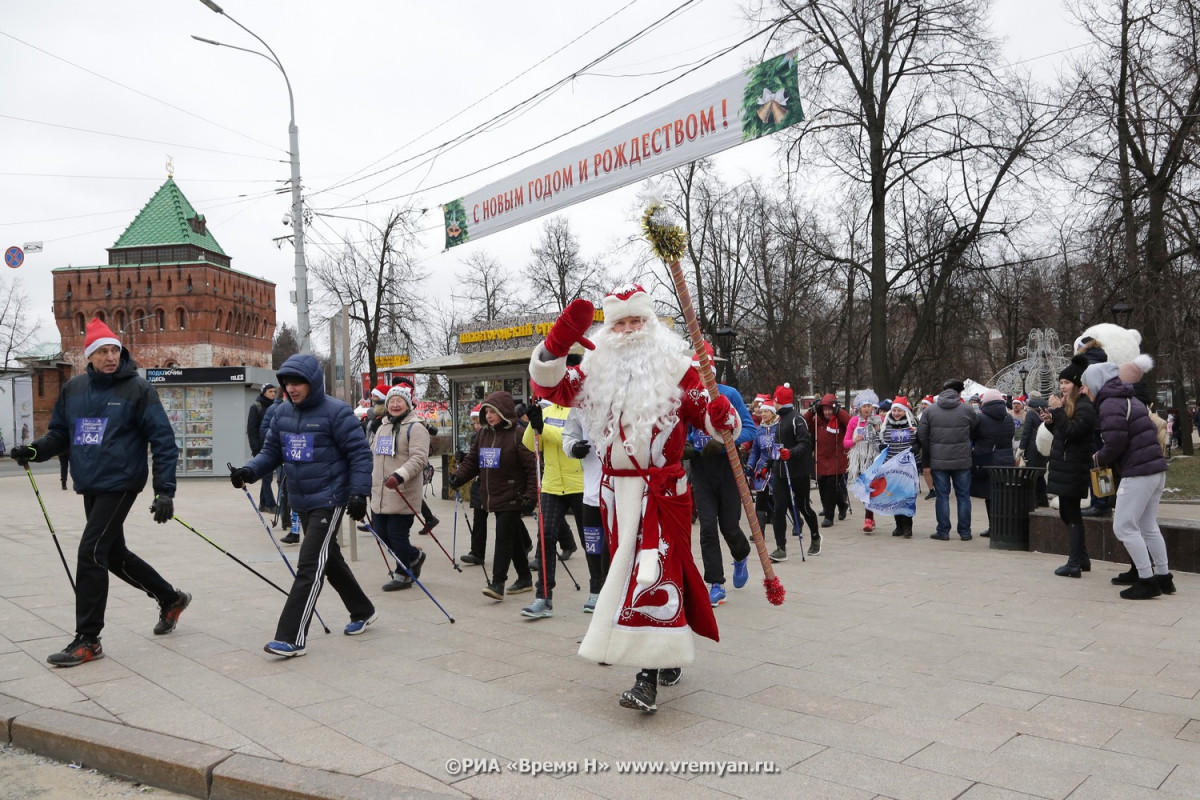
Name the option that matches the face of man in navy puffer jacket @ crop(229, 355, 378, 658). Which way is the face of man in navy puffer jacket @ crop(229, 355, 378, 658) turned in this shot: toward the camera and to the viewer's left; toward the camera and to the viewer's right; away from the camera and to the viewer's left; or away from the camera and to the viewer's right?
toward the camera and to the viewer's left

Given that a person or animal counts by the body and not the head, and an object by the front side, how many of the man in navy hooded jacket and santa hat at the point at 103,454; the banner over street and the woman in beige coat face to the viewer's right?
0

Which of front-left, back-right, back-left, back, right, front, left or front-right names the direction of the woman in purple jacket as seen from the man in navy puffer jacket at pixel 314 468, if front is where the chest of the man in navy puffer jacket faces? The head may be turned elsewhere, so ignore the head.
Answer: back-left

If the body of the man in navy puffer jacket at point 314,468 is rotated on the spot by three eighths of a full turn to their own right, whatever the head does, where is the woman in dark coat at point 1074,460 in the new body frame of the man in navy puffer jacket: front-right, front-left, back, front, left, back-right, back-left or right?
right

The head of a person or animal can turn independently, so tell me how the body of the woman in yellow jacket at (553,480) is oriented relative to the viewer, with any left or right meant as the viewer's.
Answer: facing the viewer and to the left of the viewer

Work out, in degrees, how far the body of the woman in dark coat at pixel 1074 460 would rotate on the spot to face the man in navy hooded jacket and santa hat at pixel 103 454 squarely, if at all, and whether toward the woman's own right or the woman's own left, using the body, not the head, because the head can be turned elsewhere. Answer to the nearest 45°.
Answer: approximately 45° to the woman's own left

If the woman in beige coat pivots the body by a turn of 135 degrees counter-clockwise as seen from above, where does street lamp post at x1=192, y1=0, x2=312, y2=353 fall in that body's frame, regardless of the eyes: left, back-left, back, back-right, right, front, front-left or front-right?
left

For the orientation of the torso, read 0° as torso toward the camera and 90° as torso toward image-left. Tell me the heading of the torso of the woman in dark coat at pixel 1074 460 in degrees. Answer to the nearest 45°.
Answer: approximately 90°

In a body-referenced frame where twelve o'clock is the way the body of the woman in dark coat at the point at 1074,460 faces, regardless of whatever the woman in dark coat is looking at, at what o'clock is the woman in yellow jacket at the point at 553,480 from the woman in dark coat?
The woman in yellow jacket is roughly at 11 o'clock from the woman in dark coat.

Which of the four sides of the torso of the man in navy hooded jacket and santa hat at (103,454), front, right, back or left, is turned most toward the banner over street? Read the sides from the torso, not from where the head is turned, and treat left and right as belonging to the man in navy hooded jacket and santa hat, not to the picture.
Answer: back

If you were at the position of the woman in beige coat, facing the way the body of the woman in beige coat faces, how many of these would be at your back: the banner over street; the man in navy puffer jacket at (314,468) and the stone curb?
1

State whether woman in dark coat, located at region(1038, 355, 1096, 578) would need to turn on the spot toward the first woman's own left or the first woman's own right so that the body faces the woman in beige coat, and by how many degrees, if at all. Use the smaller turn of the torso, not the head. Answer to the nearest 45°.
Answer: approximately 45° to the first woman's own left

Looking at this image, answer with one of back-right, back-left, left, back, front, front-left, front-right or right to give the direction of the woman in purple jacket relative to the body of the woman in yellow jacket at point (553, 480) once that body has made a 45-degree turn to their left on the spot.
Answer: left
